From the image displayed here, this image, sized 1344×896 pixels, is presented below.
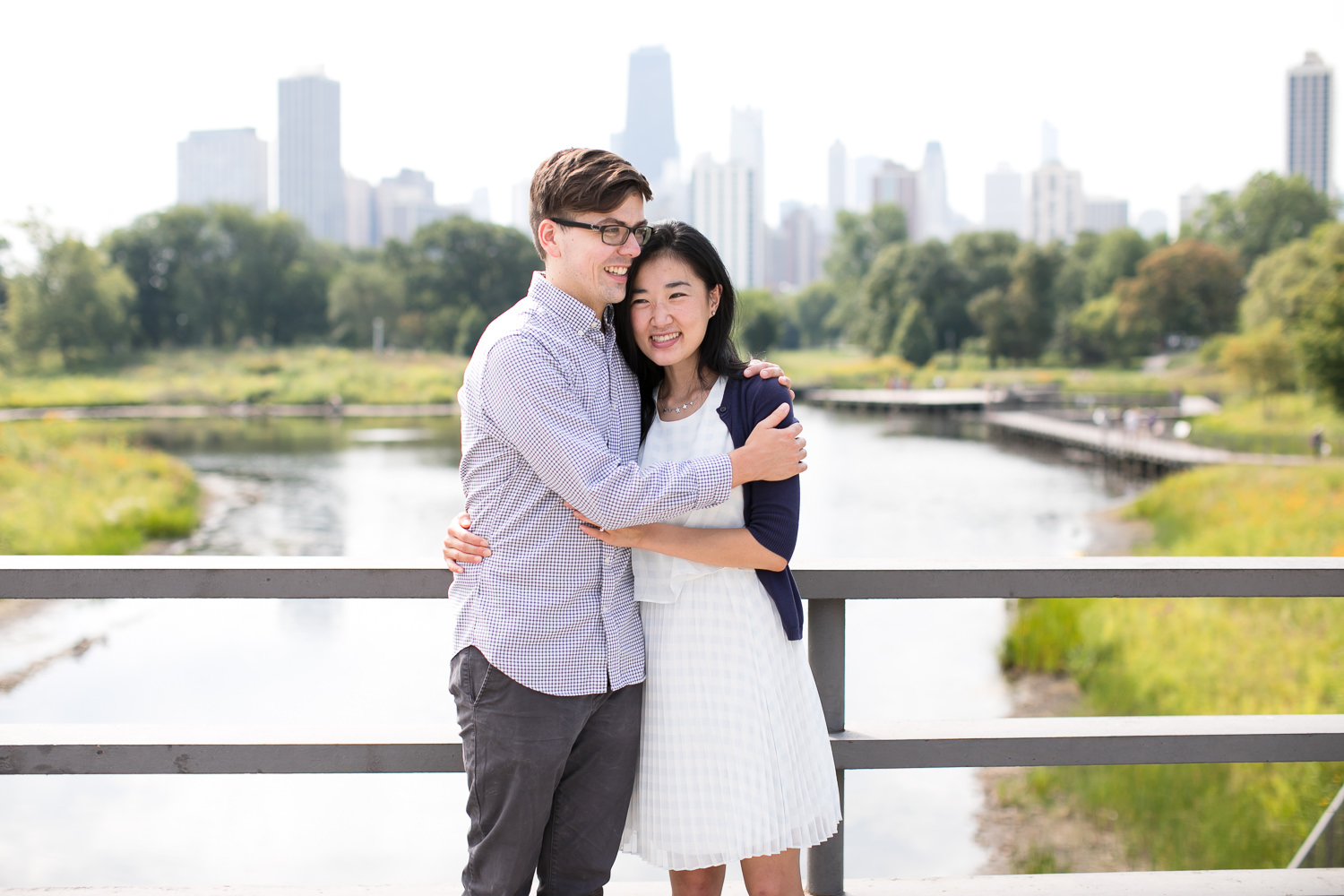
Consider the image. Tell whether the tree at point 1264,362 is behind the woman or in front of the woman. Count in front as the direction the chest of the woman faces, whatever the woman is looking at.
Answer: behind

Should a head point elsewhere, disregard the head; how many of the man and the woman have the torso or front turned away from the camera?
0

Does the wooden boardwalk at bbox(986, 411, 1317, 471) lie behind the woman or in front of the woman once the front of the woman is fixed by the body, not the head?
behind

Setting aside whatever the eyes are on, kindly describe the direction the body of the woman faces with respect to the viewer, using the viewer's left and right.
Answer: facing the viewer and to the left of the viewer

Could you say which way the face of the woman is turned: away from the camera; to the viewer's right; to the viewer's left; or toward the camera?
toward the camera

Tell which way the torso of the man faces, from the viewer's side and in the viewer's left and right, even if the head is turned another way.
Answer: facing the viewer and to the right of the viewer

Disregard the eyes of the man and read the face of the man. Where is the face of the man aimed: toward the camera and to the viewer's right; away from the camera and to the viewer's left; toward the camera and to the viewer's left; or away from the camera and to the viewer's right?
toward the camera and to the viewer's right
